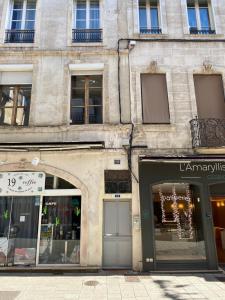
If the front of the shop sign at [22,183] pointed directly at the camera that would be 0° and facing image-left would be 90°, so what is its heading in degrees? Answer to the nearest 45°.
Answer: approximately 0°

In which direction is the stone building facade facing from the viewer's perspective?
toward the camera

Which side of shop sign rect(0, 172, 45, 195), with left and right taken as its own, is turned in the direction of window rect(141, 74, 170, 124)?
left

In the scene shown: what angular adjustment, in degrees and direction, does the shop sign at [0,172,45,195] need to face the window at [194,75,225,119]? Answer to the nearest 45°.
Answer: approximately 90° to its left

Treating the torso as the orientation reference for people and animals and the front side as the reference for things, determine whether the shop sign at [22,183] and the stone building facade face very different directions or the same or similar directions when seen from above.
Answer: same or similar directions
